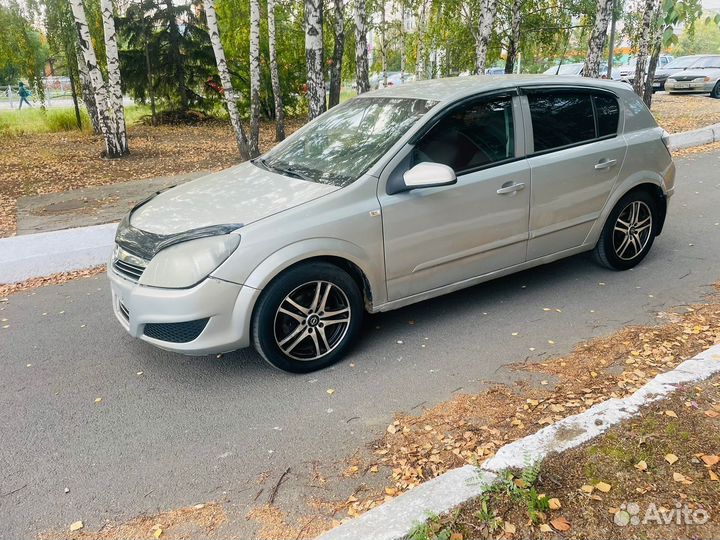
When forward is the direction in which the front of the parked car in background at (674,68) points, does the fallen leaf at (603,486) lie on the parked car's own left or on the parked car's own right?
on the parked car's own left

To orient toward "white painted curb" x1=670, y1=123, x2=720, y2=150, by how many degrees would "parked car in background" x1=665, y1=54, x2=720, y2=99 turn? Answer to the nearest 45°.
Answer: approximately 45° to its left

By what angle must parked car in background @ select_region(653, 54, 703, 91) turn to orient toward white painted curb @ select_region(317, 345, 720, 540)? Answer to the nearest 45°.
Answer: approximately 45° to its left

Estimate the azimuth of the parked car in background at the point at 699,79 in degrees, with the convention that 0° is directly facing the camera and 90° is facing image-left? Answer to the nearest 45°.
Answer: approximately 45°

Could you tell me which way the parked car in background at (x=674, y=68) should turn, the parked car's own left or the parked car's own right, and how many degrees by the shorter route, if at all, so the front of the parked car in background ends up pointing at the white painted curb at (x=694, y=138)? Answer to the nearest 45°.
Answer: approximately 45° to the parked car's own left

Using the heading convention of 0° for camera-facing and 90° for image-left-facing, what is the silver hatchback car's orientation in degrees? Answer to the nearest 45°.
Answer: approximately 45°

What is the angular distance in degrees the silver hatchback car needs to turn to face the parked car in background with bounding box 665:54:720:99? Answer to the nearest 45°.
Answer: approximately 180°

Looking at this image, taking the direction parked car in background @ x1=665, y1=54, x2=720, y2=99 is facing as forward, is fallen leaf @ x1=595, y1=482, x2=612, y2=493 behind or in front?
in front
